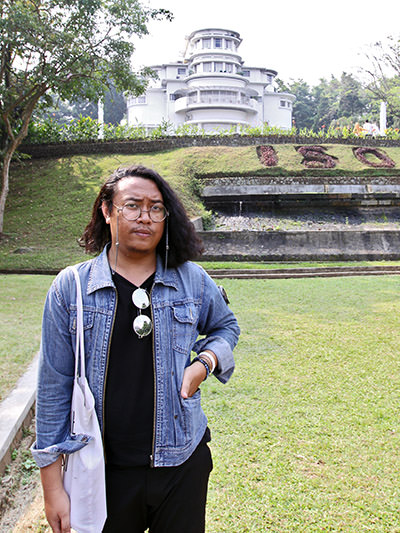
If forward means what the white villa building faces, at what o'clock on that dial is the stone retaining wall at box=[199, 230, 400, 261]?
The stone retaining wall is roughly at 12 o'clock from the white villa building.

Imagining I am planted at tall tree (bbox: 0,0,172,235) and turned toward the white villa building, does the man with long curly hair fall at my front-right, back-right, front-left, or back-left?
back-right

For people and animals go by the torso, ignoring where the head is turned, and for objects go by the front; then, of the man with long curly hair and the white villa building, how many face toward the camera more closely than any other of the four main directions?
2

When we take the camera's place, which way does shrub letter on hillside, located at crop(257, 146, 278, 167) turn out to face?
facing the viewer

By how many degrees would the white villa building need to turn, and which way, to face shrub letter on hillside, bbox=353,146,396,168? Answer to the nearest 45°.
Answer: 0° — it already faces it

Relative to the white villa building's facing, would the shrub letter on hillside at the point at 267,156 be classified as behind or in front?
in front

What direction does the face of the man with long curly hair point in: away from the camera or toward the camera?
toward the camera

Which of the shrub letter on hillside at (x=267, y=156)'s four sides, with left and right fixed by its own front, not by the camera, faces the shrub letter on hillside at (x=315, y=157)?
left

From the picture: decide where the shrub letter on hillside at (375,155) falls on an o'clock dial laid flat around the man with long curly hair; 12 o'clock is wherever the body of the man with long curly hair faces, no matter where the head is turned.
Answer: The shrub letter on hillside is roughly at 7 o'clock from the man with long curly hair.

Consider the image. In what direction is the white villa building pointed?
toward the camera

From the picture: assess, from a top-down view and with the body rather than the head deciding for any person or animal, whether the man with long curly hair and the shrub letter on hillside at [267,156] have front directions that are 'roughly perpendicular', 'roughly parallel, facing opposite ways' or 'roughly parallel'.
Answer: roughly parallel

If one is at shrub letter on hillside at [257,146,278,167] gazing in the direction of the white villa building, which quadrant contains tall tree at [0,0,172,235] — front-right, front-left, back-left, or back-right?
back-left

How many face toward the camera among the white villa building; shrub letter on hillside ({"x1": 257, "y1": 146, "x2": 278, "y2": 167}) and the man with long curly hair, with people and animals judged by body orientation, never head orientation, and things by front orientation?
3

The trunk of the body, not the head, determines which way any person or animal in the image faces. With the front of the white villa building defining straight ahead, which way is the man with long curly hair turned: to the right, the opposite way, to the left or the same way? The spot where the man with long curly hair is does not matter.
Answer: the same way

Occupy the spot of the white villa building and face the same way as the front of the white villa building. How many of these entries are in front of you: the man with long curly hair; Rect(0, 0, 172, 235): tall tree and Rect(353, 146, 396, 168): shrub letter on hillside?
3

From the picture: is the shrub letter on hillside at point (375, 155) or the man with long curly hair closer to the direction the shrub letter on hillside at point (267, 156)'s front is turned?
the man with long curly hair

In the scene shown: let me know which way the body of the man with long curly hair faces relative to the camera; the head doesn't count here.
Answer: toward the camera

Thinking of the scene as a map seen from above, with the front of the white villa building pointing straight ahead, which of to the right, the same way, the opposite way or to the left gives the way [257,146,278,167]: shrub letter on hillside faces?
the same way
